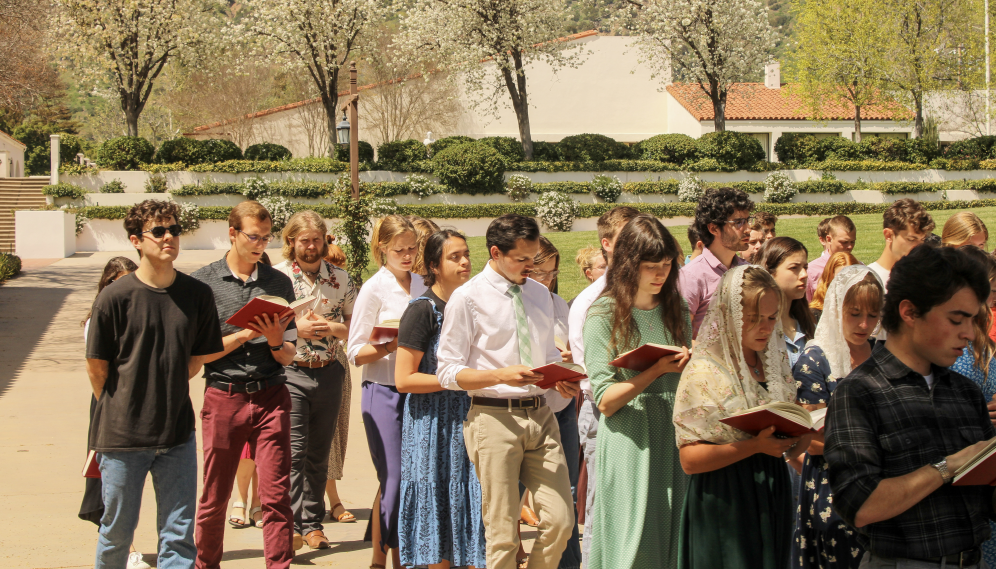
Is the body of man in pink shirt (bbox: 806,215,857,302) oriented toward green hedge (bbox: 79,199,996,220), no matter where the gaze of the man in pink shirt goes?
no

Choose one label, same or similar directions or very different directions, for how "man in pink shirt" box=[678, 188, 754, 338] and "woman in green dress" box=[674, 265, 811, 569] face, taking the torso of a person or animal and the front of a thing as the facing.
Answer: same or similar directions

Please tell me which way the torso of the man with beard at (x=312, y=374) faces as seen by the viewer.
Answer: toward the camera

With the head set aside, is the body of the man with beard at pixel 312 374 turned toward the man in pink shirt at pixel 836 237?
no

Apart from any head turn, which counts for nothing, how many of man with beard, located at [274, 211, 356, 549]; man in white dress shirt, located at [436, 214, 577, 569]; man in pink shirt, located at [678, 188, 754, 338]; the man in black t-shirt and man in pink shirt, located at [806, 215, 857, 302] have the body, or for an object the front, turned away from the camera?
0

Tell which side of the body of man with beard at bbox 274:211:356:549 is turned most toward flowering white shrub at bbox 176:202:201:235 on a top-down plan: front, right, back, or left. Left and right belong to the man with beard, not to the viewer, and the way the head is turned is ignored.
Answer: back

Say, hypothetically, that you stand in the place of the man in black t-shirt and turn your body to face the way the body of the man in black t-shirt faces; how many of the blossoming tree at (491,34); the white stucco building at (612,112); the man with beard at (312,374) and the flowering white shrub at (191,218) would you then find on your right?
0

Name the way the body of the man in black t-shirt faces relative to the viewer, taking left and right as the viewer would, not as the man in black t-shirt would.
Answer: facing the viewer and to the right of the viewer

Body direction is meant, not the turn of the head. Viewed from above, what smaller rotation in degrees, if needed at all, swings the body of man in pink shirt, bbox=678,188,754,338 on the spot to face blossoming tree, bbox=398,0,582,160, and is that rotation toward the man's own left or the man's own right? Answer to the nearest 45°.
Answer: approximately 135° to the man's own left

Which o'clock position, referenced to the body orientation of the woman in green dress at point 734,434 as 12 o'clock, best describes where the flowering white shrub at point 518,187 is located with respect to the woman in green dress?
The flowering white shrub is roughly at 7 o'clock from the woman in green dress.

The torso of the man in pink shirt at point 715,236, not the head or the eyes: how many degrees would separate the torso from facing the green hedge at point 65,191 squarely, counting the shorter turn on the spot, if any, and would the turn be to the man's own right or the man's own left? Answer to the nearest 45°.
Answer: approximately 180°

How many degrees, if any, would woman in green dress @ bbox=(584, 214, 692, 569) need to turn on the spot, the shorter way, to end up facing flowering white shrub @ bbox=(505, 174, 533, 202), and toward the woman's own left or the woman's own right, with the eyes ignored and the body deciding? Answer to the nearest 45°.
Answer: approximately 135° to the woman's own left

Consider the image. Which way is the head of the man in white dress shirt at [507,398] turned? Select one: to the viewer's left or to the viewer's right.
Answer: to the viewer's right
